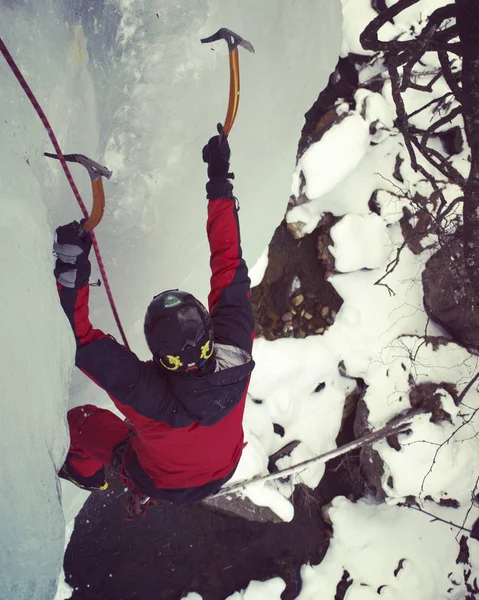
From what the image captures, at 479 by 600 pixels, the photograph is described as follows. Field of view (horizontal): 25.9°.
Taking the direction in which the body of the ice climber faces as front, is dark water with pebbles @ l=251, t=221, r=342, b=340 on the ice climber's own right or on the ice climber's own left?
on the ice climber's own right

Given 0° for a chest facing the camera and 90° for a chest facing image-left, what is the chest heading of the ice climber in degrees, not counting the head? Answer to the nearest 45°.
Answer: approximately 135°

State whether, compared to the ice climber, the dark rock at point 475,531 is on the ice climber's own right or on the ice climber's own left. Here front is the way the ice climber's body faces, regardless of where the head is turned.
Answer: on the ice climber's own right

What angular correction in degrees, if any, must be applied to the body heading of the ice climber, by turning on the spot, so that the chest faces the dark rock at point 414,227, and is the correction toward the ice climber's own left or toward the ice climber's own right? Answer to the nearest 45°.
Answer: approximately 90° to the ice climber's own right

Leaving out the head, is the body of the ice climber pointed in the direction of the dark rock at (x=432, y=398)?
no

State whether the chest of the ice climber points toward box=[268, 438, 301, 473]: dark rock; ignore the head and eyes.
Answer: no
